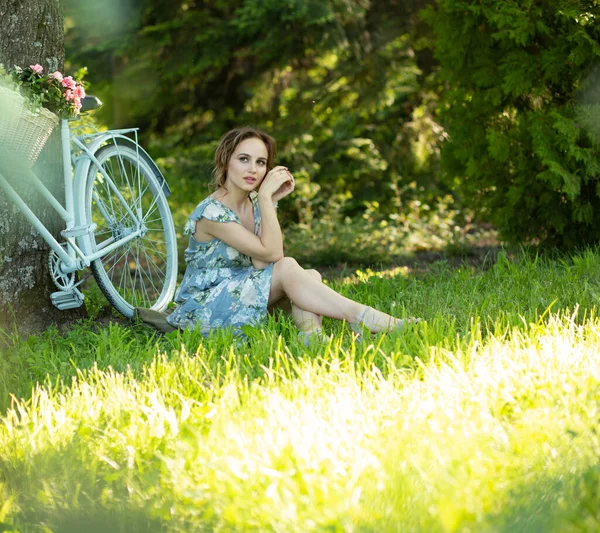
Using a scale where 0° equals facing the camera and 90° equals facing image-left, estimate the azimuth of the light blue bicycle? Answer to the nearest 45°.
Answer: approximately 45°

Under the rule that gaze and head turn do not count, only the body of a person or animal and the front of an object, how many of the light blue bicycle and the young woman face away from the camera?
0

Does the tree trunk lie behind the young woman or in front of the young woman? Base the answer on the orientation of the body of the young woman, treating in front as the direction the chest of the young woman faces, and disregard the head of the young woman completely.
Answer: behind

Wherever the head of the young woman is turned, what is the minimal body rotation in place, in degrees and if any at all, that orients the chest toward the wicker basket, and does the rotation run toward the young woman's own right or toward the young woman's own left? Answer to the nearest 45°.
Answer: approximately 90° to the young woman's own right

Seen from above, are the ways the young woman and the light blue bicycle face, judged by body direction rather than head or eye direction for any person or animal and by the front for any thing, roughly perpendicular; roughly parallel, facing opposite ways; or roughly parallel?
roughly perpendicular

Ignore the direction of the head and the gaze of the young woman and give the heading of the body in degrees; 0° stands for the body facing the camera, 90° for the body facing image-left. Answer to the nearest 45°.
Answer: approximately 315°
